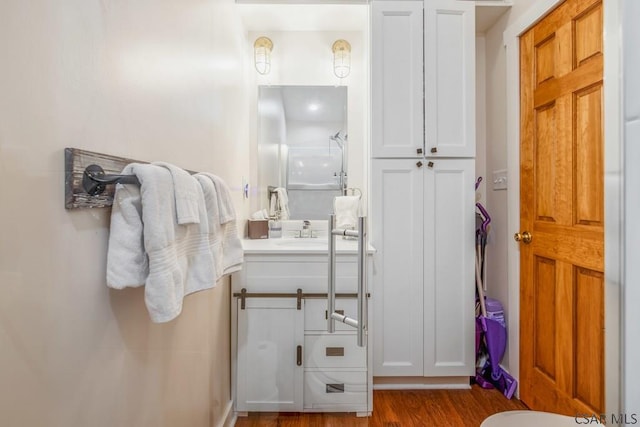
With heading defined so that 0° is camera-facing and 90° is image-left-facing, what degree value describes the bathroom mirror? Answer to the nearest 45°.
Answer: approximately 0°

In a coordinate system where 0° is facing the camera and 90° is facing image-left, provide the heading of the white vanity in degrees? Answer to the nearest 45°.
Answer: approximately 0°

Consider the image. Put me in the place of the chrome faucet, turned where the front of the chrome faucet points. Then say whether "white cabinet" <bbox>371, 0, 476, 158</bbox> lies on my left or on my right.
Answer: on my left

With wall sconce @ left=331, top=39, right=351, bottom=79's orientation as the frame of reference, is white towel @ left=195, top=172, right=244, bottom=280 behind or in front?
in front
